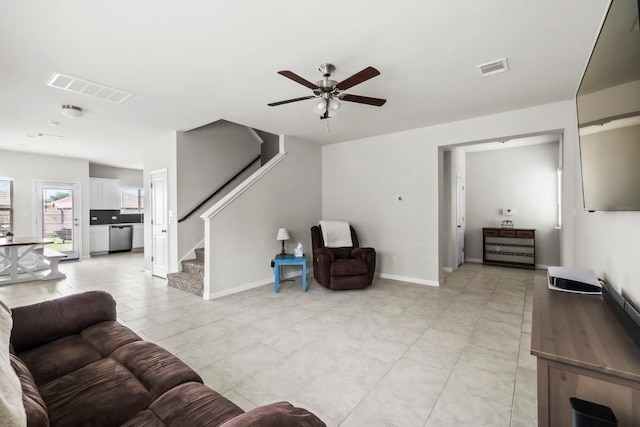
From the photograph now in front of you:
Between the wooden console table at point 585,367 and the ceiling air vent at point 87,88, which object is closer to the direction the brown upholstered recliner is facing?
the wooden console table

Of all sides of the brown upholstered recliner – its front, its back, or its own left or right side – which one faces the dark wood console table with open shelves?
left

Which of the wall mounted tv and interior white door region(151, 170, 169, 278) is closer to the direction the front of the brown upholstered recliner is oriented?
the wall mounted tv

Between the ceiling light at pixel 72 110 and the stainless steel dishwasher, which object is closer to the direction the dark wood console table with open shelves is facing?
the ceiling light

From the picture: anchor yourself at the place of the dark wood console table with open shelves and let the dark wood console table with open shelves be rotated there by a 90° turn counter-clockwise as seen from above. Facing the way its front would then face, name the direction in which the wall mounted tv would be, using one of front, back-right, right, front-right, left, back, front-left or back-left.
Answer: right

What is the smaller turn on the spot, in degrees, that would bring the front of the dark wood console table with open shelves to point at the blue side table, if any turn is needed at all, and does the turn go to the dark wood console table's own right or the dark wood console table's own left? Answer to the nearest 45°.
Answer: approximately 45° to the dark wood console table's own right

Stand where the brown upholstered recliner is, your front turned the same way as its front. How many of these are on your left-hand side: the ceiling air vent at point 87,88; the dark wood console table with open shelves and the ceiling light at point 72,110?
1

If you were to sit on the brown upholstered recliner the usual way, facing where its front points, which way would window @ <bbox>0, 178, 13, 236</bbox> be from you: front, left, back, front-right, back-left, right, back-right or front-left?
back-right

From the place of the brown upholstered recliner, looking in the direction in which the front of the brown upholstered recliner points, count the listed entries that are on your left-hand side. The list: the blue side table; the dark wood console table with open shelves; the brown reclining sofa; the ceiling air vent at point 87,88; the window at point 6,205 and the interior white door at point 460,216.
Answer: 2

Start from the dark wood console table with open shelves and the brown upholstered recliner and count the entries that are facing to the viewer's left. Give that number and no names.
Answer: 0

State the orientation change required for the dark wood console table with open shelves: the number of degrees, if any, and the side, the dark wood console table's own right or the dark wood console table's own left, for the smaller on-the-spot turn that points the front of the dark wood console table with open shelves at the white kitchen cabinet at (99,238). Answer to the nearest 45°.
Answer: approximately 90° to the dark wood console table's own right

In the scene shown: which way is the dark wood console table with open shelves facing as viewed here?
toward the camera

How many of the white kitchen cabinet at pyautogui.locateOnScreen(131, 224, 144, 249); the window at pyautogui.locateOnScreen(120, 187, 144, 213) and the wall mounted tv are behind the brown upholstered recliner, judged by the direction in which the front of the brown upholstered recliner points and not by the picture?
2

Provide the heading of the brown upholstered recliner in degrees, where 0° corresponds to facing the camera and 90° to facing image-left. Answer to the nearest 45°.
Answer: approximately 315°
